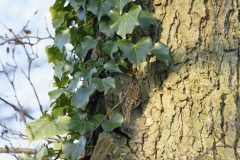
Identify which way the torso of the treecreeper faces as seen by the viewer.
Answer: away from the camera
